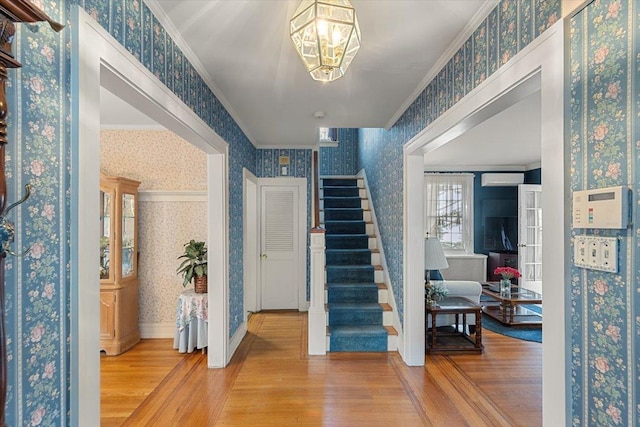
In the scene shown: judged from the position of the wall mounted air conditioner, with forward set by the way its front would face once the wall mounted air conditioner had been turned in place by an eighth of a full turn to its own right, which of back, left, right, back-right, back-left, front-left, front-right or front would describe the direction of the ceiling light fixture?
front-left

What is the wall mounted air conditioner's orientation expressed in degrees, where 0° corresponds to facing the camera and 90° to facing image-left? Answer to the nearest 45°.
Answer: approximately 0°

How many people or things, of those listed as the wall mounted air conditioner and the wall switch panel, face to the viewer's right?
0

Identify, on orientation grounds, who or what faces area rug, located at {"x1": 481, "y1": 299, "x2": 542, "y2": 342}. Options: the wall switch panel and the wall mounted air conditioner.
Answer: the wall mounted air conditioner

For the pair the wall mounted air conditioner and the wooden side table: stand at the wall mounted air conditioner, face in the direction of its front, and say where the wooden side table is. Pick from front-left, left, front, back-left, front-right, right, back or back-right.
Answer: front

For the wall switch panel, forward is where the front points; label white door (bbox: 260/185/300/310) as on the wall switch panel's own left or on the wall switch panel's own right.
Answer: on the wall switch panel's own right

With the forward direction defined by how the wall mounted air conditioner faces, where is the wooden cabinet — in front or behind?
in front

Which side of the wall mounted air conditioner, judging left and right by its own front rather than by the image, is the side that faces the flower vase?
front

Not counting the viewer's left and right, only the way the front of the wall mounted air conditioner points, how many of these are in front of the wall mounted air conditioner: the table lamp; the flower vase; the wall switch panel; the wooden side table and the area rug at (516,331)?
5

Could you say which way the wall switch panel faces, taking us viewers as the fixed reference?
facing the viewer and to the left of the viewer

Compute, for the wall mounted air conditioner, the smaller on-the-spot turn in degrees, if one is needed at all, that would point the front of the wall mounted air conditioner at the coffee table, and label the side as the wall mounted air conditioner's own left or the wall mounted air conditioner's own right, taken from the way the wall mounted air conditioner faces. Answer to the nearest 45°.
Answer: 0° — it already faces it
